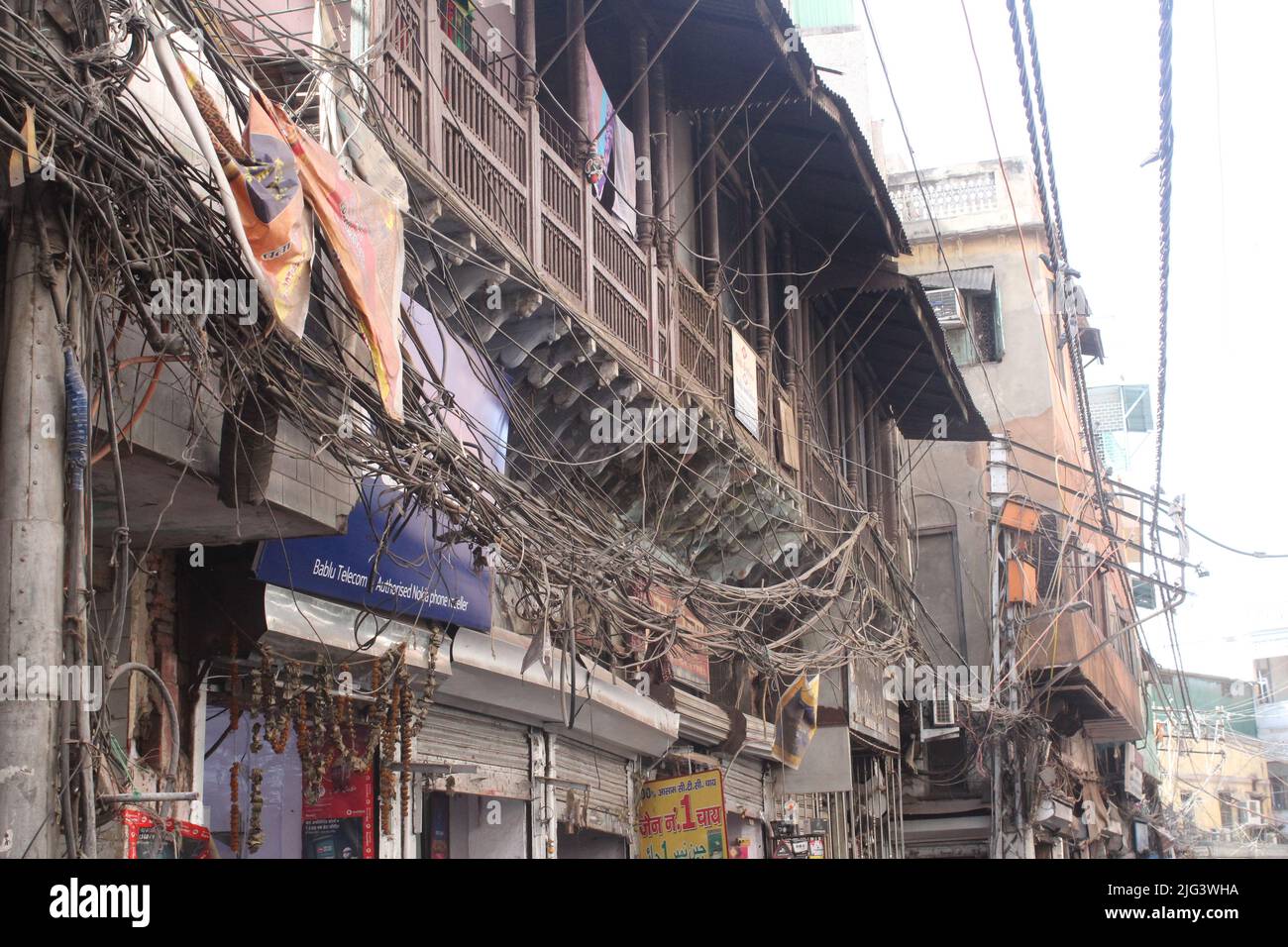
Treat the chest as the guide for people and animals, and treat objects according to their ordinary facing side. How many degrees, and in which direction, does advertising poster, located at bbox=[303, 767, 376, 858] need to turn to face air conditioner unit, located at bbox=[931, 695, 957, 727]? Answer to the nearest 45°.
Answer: approximately 135° to its left

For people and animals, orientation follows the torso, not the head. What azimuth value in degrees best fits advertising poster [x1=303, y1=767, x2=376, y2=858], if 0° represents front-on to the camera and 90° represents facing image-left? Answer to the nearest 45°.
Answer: approximately 0°
